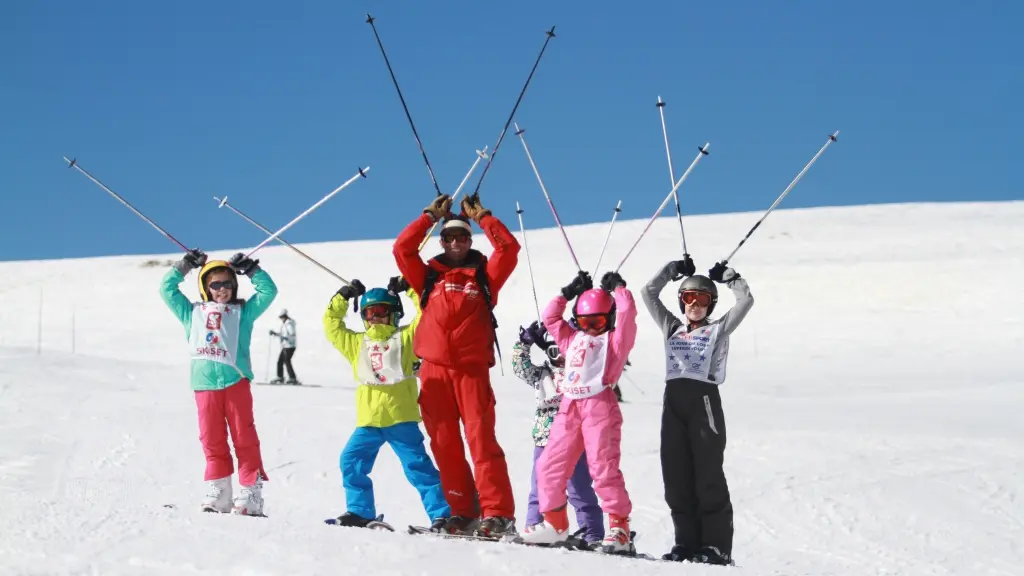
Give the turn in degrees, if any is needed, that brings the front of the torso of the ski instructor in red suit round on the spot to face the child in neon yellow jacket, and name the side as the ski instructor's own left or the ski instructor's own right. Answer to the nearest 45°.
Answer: approximately 135° to the ski instructor's own right

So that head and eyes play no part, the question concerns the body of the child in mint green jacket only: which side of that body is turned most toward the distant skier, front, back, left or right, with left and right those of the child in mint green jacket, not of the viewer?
back

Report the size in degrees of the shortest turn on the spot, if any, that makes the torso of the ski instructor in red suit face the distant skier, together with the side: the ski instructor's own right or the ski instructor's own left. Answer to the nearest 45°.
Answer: approximately 180°

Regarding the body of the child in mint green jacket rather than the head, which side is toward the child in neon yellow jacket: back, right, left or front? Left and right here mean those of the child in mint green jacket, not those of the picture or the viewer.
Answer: left

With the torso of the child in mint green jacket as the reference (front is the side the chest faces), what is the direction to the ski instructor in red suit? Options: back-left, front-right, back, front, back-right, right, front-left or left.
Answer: front-left

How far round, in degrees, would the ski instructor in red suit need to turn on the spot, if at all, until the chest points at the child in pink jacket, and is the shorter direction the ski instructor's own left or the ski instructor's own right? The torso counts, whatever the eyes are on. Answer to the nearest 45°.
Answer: approximately 90° to the ski instructor's own left

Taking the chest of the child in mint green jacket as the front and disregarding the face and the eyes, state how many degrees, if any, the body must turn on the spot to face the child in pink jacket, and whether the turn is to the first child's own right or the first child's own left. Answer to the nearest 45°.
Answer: approximately 45° to the first child's own left

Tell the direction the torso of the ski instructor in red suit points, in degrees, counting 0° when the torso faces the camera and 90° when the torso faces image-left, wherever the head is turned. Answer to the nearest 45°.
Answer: approximately 0°

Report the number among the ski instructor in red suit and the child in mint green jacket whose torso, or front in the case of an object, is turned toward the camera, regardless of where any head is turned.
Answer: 2
